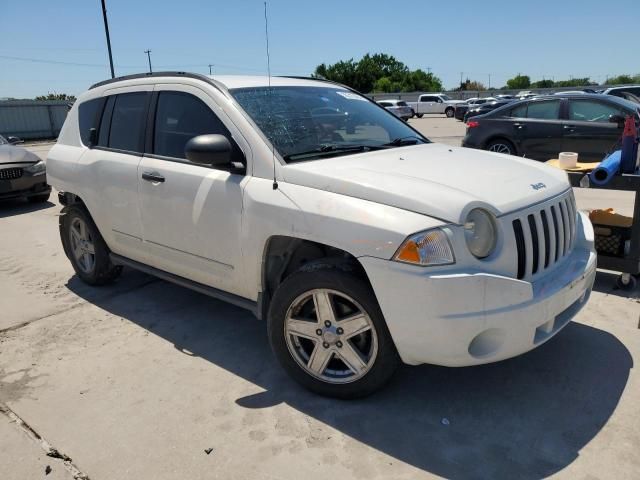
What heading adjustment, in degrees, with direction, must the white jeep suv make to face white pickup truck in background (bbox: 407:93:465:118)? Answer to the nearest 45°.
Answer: approximately 135° to its left

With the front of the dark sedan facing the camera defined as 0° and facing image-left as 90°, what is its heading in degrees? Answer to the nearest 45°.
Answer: approximately 270°

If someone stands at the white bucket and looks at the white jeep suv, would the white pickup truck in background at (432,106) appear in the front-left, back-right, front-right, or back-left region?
back-right

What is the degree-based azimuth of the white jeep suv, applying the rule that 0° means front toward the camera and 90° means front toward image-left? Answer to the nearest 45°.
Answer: approximately 315°

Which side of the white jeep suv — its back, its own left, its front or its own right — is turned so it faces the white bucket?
left

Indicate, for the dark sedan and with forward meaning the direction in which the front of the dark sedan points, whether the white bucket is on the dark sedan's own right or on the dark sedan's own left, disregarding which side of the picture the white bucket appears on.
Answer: on the dark sedan's own right

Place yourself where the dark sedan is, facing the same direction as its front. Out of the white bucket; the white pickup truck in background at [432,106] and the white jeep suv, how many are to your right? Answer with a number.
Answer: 2

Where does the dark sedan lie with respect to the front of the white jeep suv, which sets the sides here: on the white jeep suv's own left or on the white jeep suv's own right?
on the white jeep suv's own left
